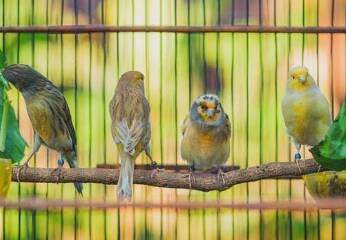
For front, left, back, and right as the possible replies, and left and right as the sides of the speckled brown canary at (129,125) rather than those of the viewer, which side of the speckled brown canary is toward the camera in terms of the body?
back

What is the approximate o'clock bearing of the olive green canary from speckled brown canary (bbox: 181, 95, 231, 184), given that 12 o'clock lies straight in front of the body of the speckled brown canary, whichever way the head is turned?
The olive green canary is roughly at 3 o'clock from the speckled brown canary.

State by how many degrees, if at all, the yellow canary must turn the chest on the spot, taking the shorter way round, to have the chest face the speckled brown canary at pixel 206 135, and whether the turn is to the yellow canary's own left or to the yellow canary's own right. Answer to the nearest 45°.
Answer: approximately 90° to the yellow canary's own right

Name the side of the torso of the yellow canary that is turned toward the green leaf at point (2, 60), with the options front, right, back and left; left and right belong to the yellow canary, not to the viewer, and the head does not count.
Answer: right

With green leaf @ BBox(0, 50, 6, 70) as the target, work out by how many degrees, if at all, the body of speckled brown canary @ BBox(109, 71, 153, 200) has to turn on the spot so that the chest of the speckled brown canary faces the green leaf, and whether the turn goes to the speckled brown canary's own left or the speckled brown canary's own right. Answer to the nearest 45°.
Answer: approximately 90° to the speckled brown canary's own left

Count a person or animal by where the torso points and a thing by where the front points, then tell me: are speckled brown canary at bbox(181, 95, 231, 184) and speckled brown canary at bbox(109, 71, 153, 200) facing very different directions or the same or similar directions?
very different directions

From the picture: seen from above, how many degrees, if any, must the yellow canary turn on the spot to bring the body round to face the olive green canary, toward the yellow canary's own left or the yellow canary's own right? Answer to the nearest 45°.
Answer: approximately 90° to the yellow canary's own right

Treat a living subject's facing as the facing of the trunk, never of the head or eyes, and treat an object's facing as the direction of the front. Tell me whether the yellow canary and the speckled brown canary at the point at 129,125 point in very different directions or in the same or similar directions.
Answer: very different directions
